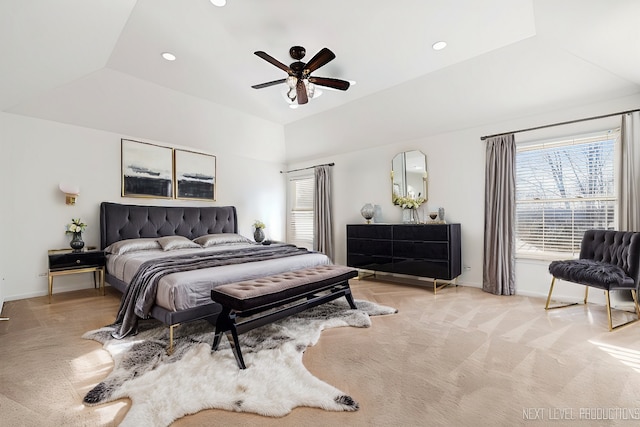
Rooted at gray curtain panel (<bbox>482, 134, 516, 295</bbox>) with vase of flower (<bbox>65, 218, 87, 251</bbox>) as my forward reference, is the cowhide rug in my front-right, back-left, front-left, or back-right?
front-left

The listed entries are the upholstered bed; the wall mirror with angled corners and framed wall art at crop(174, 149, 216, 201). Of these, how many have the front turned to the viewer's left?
0

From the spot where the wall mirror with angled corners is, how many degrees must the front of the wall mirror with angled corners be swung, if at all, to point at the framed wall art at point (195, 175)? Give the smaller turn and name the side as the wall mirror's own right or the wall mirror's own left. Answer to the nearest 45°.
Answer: approximately 90° to the wall mirror's own right

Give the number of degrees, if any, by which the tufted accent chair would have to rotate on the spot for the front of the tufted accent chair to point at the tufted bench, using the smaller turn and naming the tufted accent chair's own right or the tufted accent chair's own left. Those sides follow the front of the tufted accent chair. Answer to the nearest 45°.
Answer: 0° — it already faces it

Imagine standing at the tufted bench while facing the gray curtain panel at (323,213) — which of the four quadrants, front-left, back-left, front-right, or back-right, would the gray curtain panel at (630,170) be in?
front-right

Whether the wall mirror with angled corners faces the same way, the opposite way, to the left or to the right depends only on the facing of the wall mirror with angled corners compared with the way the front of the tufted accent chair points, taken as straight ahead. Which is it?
to the left

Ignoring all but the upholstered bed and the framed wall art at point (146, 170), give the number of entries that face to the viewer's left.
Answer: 0

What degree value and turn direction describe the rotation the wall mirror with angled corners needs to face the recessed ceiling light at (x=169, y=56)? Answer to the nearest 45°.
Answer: approximately 45° to its right

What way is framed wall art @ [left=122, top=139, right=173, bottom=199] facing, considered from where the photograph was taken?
facing the viewer and to the right of the viewer

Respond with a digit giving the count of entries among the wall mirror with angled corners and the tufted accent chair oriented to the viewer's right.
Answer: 0

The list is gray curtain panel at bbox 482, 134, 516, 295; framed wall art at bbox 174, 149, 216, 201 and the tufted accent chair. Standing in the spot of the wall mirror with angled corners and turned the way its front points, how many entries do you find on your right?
1

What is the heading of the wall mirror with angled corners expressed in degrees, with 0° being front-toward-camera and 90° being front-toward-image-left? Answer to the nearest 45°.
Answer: approximately 0°

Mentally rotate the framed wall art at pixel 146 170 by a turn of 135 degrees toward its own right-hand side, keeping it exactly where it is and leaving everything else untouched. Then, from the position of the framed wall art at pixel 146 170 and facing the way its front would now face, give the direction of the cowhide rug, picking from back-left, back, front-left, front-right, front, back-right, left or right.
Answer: left

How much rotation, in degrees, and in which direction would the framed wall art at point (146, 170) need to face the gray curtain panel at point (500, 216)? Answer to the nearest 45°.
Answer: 0° — it already faces it

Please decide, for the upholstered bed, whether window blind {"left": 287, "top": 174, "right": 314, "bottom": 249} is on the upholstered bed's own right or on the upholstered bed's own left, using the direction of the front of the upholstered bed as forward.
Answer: on the upholstered bed's own left

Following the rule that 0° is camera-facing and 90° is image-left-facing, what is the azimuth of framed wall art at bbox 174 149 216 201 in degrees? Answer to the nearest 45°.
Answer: approximately 315°
